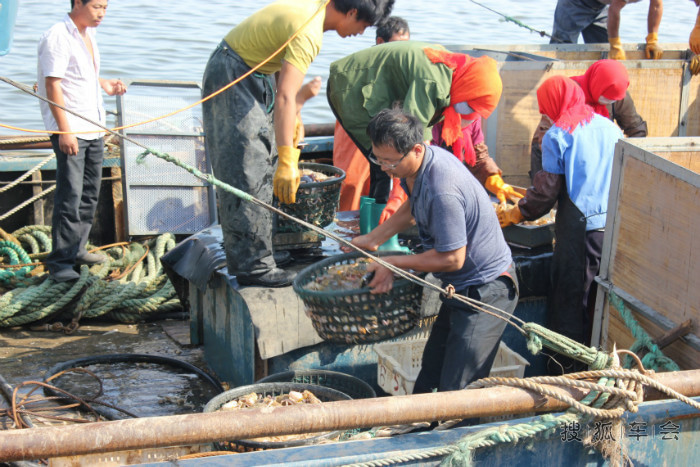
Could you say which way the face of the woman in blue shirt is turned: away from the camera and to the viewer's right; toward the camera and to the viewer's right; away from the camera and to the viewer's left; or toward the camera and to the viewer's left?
away from the camera and to the viewer's left

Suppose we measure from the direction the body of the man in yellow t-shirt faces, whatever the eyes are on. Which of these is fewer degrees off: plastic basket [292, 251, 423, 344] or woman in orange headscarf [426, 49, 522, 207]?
the woman in orange headscarf

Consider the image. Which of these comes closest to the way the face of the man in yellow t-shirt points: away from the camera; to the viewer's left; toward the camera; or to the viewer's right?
to the viewer's right

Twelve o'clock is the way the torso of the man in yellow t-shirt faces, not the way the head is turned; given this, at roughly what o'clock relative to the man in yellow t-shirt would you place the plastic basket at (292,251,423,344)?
The plastic basket is roughly at 2 o'clock from the man in yellow t-shirt.

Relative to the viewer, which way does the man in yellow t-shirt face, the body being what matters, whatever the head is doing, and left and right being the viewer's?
facing to the right of the viewer

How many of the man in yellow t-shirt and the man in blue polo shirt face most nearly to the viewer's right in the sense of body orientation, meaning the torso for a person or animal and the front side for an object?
1

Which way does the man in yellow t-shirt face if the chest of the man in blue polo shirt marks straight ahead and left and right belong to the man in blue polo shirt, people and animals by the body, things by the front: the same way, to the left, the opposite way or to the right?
the opposite way

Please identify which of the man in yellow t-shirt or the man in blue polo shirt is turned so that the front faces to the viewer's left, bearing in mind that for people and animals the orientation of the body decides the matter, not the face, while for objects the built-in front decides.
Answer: the man in blue polo shirt

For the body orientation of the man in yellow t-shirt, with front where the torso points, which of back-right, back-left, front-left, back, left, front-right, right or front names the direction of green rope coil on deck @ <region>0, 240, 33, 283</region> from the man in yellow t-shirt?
back-left

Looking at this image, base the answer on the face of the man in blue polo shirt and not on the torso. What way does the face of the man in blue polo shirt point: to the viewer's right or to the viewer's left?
to the viewer's left

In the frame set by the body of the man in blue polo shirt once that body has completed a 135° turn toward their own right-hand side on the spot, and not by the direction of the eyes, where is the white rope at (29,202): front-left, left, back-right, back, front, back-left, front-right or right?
left

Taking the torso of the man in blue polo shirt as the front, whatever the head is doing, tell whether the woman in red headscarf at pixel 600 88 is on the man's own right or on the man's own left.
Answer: on the man's own right

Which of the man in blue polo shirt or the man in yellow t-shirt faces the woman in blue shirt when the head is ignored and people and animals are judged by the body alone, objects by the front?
the man in yellow t-shirt

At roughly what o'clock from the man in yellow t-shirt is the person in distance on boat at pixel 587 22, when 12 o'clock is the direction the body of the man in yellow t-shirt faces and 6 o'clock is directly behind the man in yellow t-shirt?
The person in distance on boat is roughly at 10 o'clock from the man in yellow t-shirt.

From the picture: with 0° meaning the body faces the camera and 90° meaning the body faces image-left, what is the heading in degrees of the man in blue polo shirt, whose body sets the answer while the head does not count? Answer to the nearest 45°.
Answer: approximately 90°
